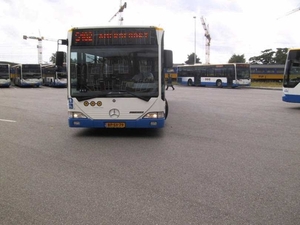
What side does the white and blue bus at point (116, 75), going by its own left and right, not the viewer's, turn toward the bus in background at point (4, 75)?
back

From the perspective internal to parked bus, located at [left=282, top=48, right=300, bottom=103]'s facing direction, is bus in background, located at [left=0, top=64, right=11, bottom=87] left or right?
on its right

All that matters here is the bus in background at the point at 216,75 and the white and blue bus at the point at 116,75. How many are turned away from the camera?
0

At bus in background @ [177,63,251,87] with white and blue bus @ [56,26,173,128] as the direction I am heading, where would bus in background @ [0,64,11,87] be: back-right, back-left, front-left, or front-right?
front-right

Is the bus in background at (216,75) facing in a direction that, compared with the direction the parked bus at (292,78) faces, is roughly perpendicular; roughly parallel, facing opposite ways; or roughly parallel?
roughly perpendicular

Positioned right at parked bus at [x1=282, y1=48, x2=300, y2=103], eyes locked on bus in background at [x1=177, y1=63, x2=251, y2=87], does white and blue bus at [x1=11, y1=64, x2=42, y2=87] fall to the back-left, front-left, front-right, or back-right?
front-left

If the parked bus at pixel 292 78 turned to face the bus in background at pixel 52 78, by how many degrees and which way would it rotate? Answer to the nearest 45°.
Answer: approximately 90° to its right

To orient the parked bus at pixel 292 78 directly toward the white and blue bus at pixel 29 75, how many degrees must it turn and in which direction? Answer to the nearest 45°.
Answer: approximately 90° to its right

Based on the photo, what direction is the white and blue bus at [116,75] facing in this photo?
toward the camera

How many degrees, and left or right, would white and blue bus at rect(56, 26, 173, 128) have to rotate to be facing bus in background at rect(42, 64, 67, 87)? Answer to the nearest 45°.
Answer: approximately 180°

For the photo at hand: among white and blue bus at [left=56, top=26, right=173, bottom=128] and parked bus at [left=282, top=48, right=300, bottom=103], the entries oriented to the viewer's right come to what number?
0
